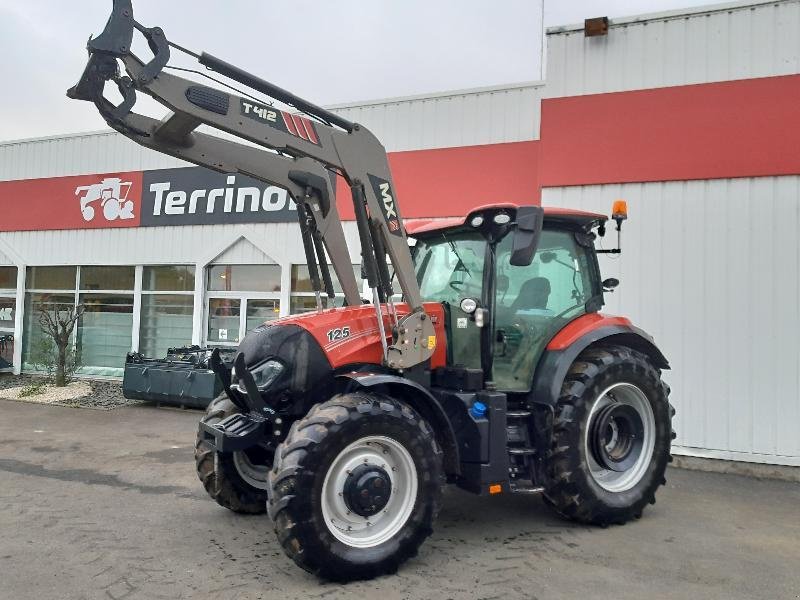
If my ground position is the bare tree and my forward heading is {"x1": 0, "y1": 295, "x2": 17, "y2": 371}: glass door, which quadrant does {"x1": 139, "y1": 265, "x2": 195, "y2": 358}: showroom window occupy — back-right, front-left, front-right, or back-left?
back-right

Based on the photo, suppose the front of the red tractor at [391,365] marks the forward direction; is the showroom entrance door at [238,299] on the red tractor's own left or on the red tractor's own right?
on the red tractor's own right

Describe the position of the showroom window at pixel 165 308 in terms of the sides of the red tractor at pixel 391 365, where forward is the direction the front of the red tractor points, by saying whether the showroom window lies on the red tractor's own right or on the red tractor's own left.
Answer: on the red tractor's own right

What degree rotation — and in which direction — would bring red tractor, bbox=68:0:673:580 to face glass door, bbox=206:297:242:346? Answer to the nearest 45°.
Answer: approximately 135° to its right

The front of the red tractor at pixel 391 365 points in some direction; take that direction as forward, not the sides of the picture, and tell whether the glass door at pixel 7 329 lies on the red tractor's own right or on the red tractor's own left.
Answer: on the red tractor's own right

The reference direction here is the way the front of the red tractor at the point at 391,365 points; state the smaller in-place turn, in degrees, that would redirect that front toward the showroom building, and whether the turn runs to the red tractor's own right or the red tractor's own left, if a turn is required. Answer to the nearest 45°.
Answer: approximately 180°

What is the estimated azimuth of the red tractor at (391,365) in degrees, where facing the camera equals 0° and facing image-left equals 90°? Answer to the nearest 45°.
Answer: approximately 45°

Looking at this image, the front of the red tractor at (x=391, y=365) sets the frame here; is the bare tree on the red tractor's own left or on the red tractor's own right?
on the red tractor's own right
